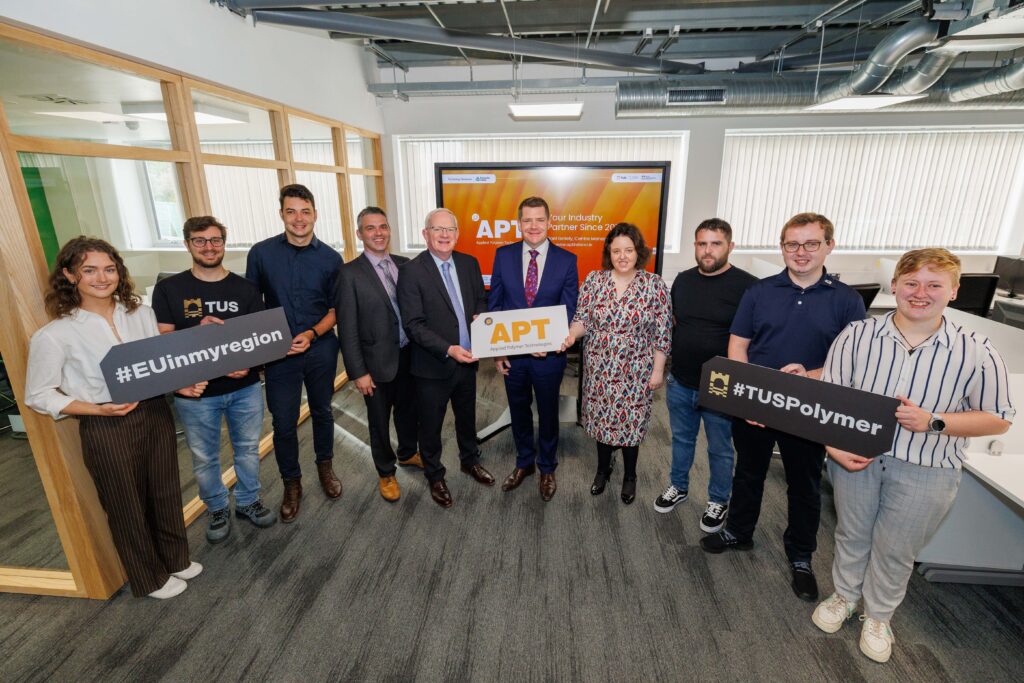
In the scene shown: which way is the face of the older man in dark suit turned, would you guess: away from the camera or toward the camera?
toward the camera

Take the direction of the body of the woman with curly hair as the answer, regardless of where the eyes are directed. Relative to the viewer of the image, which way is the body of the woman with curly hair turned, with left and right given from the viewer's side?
facing the viewer and to the right of the viewer

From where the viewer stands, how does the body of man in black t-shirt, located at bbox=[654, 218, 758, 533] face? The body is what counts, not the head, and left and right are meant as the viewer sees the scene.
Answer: facing the viewer and to the left of the viewer

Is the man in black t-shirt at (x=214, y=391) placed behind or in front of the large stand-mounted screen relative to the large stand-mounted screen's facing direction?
in front

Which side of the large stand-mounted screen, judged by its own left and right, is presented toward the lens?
front

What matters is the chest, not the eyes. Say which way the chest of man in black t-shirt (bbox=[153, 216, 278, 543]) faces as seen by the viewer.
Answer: toward the camera

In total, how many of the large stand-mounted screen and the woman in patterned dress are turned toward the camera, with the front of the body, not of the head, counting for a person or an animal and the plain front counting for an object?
2

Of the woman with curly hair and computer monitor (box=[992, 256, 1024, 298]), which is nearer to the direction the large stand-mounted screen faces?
the woman with curly hair

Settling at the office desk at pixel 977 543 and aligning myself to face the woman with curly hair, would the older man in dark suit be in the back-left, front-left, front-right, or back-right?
front-right
